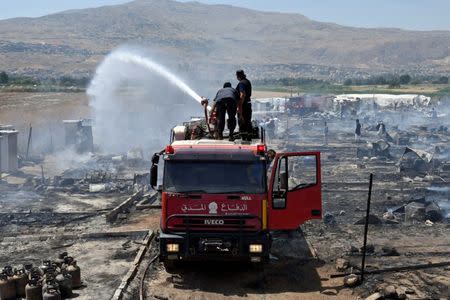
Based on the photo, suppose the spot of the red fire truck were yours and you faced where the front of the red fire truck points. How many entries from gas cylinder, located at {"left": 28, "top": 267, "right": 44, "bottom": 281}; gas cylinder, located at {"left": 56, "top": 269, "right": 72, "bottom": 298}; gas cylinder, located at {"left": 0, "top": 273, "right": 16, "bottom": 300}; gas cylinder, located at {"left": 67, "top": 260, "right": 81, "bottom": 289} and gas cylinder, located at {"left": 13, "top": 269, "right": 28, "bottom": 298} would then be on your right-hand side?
5

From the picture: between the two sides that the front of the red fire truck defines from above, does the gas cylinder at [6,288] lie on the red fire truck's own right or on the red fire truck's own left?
on the red fire truck's own right

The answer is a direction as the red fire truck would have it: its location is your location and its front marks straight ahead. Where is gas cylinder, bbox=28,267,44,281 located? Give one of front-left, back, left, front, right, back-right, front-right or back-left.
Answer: right

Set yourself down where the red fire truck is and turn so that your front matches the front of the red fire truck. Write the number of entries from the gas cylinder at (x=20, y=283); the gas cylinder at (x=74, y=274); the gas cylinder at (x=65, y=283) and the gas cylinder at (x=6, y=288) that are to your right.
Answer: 4

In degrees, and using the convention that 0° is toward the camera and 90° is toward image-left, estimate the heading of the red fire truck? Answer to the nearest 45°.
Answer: approximately 0°

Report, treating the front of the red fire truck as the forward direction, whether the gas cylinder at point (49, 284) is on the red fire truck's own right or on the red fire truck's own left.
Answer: on the red fire truck's own right
